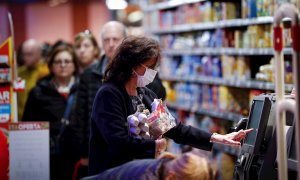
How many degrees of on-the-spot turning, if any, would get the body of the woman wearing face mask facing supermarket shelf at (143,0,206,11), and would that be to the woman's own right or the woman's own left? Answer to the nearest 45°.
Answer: approximately 90° to the woman's own left

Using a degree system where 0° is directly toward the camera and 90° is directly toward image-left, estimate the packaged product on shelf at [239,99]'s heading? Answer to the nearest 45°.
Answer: approximately 45°

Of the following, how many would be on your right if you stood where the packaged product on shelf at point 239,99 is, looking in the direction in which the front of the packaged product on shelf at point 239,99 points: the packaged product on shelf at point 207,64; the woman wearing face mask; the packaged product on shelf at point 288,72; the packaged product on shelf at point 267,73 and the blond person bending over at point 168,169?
1

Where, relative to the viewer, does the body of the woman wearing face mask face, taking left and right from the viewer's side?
facing to the right of the viewer

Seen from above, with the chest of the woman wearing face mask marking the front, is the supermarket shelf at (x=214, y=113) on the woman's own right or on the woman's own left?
on the woman's own left

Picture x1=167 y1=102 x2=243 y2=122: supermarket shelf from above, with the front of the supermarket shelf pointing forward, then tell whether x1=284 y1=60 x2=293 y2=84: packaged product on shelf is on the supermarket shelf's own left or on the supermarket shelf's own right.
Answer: on the supermarket shelf's own left

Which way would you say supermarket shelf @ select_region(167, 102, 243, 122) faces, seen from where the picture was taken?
facing the viewer and to the left of the viewer

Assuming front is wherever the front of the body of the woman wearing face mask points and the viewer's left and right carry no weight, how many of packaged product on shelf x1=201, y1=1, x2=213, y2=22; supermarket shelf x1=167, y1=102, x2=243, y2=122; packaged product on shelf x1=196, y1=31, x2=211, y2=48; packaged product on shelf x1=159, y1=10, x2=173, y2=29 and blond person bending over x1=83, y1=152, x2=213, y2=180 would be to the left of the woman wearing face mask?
4

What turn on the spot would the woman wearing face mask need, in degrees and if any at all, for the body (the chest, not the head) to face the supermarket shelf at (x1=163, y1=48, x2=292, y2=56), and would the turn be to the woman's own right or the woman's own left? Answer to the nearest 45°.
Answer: approximately 90° to the woman's own left

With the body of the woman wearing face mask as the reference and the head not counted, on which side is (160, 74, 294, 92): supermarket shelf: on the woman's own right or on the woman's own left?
on the woman's own left
